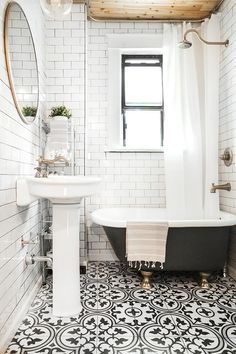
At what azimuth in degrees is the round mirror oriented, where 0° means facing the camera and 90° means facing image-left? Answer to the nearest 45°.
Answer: approximately 270°

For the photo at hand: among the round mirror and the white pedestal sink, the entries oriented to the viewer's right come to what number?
2

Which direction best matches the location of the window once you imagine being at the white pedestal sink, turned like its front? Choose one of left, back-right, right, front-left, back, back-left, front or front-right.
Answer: front-left

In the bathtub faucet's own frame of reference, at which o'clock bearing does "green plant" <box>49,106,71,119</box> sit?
The green plant is roughly at 11 o'clock from the bathtub faucet.

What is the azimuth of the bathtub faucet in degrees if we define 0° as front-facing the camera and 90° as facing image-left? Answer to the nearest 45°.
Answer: approximately 90°

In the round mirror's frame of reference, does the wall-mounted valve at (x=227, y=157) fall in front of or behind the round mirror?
in front

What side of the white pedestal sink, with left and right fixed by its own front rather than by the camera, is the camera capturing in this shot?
right

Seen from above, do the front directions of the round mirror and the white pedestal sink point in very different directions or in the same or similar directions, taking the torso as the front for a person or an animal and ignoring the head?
same or similar directions

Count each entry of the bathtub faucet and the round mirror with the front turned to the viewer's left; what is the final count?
1
